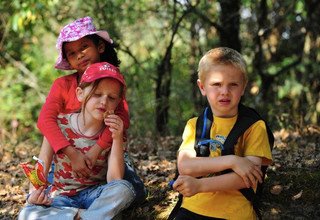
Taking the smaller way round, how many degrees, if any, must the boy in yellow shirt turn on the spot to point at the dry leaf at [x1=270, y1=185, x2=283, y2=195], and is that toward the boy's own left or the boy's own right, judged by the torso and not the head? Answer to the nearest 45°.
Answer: approximately 135° to the boy's own left

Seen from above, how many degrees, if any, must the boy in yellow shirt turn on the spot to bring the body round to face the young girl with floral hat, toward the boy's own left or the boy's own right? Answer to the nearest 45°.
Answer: approximately 135° to the boy's own right

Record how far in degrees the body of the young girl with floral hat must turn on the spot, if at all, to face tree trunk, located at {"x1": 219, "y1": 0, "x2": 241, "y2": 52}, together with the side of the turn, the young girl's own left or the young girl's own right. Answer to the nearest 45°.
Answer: approximately 135° to the young girl's own left

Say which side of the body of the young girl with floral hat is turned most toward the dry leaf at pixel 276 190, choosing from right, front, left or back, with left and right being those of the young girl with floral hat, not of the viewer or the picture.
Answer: left

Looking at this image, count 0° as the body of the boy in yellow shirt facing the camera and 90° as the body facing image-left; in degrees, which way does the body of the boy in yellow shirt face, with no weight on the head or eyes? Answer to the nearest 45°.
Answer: approximately 0°

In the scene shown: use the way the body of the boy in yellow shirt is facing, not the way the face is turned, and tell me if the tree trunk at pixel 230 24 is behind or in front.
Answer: behind

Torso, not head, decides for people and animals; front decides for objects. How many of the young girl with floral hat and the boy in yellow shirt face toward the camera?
2
